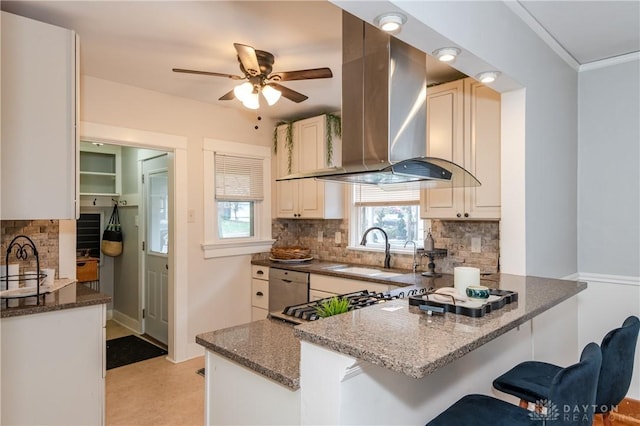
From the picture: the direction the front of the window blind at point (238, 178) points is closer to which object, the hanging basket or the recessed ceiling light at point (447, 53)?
the recessed ceiling light

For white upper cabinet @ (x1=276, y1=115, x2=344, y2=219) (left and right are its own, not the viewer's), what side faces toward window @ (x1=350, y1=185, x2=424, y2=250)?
left

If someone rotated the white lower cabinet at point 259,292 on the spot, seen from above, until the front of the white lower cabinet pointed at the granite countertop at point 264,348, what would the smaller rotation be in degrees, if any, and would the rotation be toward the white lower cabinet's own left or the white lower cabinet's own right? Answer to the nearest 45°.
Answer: approximately 45° to the white lower cabinet's own left

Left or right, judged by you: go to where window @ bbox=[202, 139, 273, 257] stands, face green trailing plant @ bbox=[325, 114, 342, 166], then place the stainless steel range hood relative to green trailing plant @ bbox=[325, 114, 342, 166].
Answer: right

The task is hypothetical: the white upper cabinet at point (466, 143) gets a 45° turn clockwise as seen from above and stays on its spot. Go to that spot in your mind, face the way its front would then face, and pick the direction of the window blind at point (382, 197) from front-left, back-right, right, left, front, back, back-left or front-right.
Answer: right
